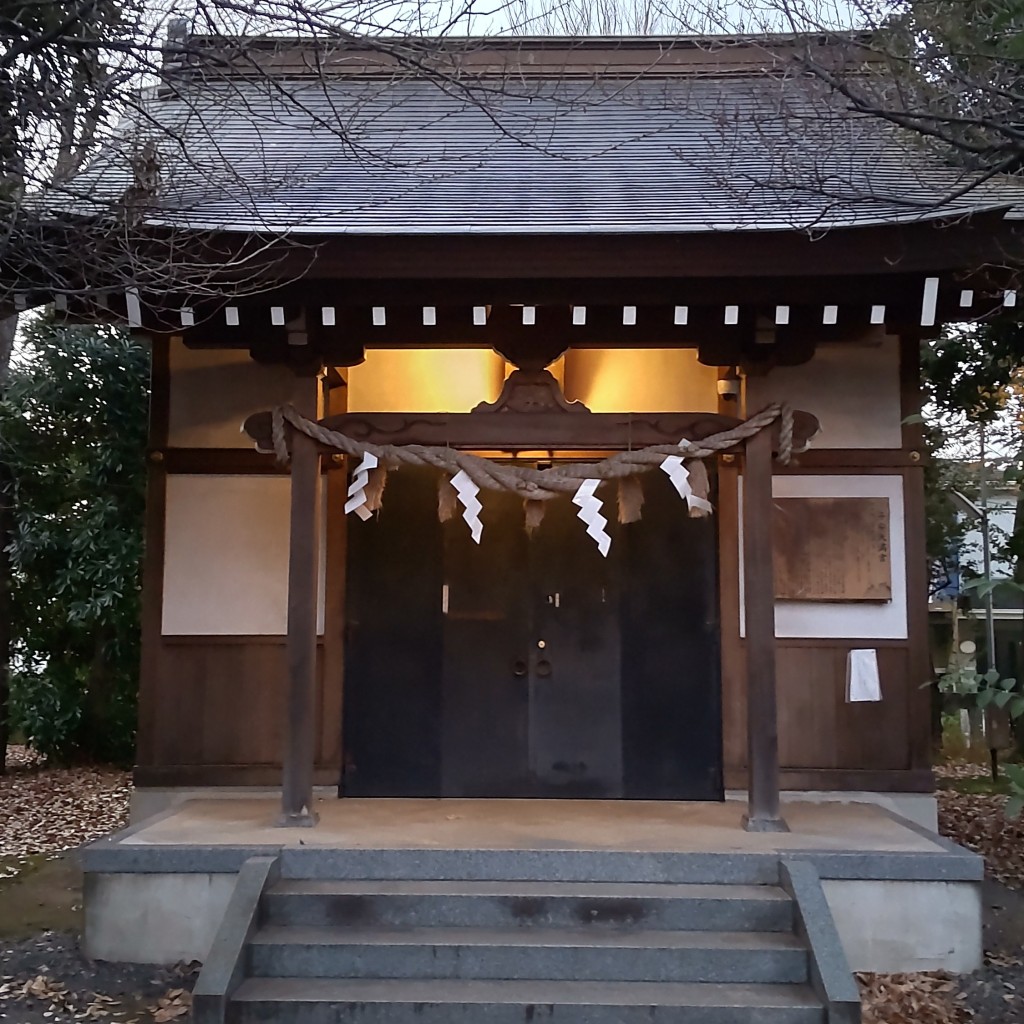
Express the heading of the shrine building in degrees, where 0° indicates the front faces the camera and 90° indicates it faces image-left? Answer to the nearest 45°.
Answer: approximately 0°

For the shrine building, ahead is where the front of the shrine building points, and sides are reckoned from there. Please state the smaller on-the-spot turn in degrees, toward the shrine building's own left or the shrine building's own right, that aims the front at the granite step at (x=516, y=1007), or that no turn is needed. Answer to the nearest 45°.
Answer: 0° — it already faces it

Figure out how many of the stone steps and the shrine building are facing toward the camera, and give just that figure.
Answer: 2

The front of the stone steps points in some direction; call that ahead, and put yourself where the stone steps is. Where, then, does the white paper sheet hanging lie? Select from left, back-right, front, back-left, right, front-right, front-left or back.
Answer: back-left

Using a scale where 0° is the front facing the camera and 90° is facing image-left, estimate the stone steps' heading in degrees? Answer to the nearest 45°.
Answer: approximately 0°
